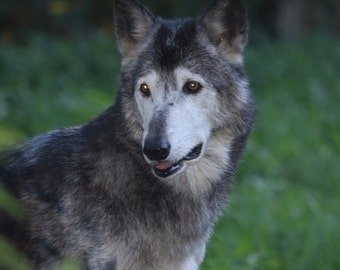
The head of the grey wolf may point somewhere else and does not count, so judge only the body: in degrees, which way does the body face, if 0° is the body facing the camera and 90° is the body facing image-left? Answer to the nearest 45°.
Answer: approximately 315°
